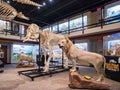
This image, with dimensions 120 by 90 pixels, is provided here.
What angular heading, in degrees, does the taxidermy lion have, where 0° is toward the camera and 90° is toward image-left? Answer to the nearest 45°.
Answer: approximately 90°

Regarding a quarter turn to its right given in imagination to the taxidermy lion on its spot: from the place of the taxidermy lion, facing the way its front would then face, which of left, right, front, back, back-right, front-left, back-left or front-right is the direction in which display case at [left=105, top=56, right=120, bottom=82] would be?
front-right

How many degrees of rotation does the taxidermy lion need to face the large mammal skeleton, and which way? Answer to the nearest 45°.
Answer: approximately 45° to its right
